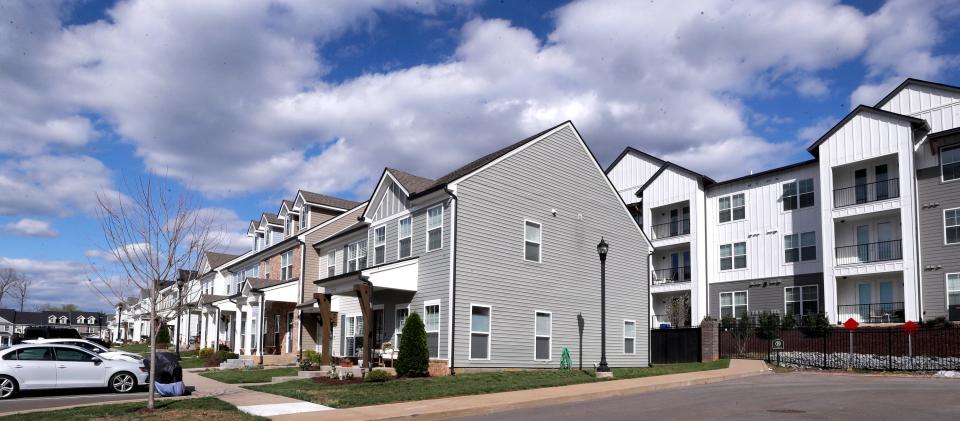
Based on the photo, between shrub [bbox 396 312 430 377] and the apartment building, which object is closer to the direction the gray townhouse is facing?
the shrub

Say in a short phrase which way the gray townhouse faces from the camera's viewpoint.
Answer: facing the viewer and to the left of the viewer

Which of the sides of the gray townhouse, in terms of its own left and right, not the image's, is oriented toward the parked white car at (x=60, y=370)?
front

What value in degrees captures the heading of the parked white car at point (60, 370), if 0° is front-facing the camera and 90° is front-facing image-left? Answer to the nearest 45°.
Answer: approximately 270°

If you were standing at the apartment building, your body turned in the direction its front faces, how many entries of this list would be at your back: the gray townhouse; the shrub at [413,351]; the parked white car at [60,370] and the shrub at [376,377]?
0

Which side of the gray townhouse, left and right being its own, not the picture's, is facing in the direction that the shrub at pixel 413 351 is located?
front

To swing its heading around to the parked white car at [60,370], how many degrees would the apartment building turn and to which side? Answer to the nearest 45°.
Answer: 0° — it already faces it

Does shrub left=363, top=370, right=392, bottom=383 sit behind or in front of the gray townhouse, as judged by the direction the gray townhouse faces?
in front

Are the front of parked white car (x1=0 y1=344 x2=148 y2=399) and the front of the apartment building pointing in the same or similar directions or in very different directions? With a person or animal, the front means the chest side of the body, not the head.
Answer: very different directions

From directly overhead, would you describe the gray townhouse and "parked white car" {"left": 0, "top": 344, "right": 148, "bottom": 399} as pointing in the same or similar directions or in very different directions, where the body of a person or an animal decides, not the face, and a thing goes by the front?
very different directions
